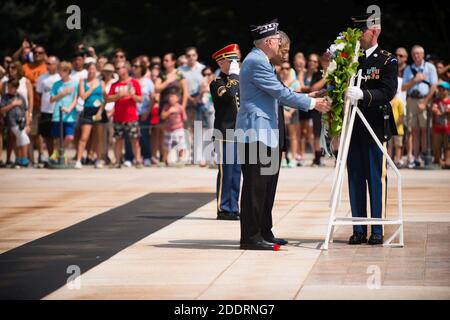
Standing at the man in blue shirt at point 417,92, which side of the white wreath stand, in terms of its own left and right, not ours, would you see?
right

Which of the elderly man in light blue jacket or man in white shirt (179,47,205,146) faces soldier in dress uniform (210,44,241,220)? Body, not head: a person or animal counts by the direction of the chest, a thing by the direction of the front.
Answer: the man in white shirt

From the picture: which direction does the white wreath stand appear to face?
to the viewer's left

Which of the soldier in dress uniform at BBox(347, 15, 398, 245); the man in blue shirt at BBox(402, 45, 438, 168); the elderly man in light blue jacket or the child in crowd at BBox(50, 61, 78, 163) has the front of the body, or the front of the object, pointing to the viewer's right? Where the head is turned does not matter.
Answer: the elderly man in light blue jacket

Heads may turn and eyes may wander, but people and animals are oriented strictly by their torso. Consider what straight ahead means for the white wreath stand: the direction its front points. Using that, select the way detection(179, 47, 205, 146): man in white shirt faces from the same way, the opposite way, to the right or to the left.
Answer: to the left

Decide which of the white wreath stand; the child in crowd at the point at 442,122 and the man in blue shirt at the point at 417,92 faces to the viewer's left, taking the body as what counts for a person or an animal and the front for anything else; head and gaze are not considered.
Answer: the white wreath stand

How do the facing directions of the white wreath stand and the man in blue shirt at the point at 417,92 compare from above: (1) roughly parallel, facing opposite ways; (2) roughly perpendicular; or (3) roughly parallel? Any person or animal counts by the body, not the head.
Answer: roughly perpendicular
